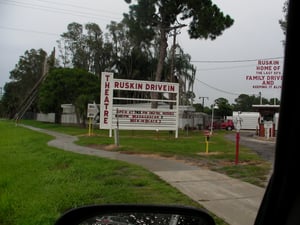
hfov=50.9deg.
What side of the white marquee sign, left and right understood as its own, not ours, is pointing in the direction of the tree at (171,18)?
back

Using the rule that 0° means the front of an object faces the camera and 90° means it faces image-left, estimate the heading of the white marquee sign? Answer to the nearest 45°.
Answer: approximately 0°

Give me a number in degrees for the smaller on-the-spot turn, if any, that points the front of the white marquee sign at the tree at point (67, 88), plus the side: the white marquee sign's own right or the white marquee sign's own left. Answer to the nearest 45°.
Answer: approximately 180°
